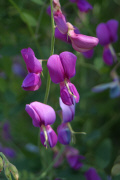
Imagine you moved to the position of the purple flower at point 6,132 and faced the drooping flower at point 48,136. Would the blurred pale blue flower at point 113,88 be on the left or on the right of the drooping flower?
left

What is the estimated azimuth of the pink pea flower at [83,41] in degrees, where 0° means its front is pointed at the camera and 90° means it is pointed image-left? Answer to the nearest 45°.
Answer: approximately 270°
